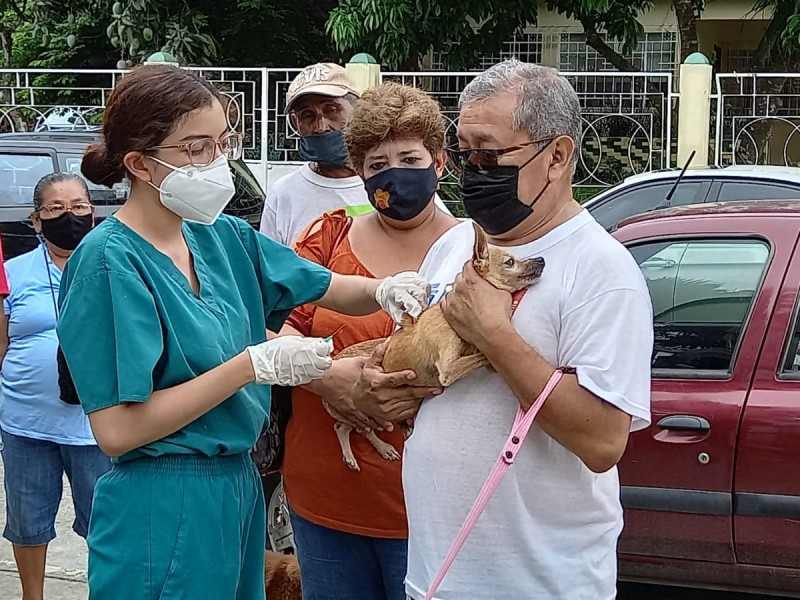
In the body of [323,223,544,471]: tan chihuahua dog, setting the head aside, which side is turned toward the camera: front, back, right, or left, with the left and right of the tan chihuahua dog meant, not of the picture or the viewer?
right

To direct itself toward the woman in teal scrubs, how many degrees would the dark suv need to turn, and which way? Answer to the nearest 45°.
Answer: approximately 90° to its right

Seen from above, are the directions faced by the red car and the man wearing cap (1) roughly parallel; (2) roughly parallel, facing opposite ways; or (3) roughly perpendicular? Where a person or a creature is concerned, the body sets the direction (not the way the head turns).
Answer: roughly perpendicular

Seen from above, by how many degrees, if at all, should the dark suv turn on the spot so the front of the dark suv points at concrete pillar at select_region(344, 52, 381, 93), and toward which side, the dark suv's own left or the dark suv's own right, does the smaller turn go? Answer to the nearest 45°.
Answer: approximately 45° to the dark suv's own left

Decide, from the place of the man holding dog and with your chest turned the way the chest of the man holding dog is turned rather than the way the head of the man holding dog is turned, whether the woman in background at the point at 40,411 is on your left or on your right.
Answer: on your right

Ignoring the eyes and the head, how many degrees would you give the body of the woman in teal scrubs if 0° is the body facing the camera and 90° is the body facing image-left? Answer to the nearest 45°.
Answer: approximately 315°
